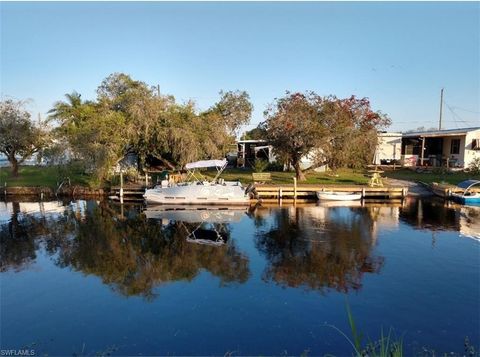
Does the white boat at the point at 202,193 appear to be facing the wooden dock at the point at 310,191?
no

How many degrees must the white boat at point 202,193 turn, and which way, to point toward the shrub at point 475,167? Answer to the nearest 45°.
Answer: approximately 180°

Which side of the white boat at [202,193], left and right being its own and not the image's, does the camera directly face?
left

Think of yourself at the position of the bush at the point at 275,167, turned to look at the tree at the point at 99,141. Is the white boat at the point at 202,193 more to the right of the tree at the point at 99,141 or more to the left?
left

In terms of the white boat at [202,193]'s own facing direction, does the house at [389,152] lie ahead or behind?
behind

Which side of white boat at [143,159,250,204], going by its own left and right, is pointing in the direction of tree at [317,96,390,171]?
back

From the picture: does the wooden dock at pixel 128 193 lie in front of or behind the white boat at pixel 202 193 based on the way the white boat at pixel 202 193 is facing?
in front

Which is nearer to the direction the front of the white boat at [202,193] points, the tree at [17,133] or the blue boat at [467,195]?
the tree
